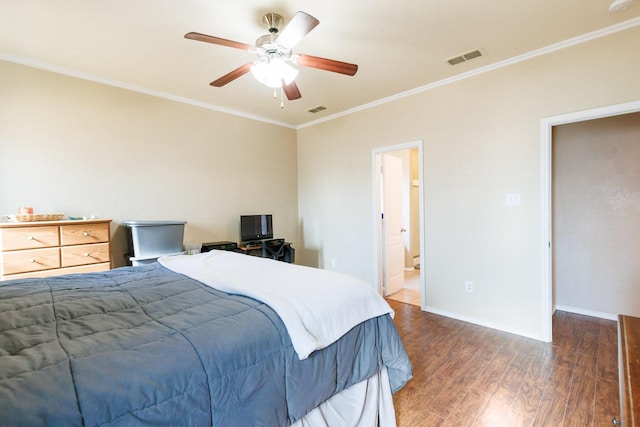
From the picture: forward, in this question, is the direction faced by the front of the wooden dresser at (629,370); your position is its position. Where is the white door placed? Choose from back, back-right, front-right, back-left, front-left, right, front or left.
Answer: front-right

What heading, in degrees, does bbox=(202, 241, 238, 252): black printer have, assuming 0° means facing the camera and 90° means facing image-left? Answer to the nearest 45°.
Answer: approximately 0°

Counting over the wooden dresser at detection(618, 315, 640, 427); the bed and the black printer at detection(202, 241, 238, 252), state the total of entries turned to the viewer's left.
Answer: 1

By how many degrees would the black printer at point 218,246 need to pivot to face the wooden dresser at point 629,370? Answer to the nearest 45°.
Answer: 0° — it already faces it

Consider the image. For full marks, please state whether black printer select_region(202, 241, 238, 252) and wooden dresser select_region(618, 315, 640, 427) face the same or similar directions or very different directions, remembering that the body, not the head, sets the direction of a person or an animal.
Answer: very different directions

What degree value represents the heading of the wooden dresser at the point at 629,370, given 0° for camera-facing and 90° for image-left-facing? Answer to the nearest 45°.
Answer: approximately 90°

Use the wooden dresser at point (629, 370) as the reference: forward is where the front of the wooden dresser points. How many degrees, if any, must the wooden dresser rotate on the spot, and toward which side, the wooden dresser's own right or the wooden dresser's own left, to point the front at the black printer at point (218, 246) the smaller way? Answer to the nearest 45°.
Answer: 0° — it already faces it

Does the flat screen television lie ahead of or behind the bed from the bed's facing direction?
ahead

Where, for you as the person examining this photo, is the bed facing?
facing away from the viewer and to the right of the viewer

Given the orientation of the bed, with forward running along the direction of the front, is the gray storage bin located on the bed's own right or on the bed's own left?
on the bed's own left

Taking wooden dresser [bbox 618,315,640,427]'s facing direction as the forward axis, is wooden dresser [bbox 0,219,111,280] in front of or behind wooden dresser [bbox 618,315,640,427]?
in front

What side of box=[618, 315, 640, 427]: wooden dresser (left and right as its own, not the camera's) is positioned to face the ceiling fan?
front

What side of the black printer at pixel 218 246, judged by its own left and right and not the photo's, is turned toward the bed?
front

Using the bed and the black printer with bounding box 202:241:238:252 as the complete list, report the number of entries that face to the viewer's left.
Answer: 0
